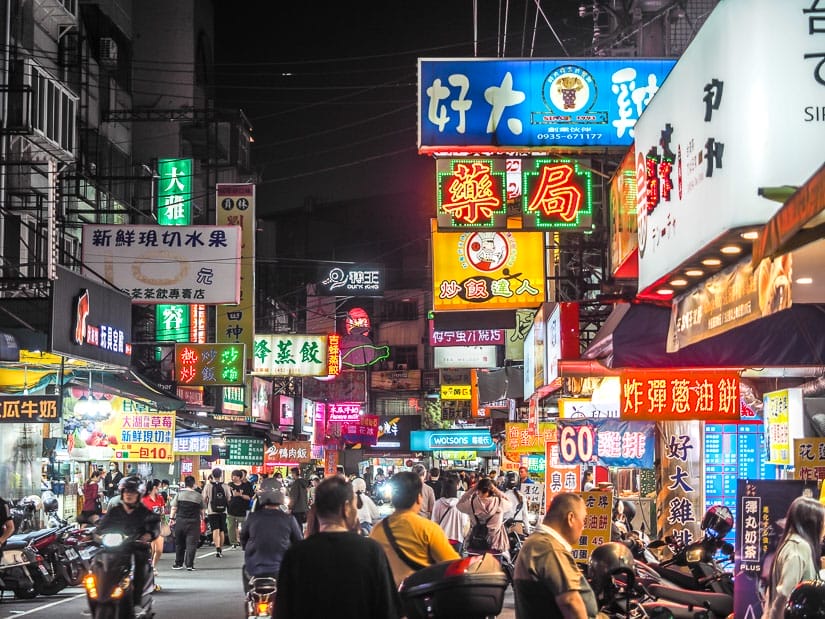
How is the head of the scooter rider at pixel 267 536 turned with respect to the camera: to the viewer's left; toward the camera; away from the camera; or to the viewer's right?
away from the camera

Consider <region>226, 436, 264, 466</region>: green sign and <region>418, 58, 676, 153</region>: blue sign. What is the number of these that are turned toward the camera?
2

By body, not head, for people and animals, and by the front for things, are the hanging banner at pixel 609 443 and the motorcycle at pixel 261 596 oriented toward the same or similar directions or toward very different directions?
very different directions

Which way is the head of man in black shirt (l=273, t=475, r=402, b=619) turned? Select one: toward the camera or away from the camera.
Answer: away from the camera

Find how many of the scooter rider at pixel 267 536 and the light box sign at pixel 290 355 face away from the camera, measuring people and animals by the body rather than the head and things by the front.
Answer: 1

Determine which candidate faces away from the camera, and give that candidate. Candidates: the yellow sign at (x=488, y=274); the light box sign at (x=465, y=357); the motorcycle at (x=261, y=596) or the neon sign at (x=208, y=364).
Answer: the motorcycle

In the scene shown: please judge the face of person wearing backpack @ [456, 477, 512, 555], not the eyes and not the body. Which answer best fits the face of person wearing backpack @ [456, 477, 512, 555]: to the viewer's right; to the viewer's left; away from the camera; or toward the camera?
away from the camera

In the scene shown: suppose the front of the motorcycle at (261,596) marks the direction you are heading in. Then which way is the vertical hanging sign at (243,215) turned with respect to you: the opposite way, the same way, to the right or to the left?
the opposite way

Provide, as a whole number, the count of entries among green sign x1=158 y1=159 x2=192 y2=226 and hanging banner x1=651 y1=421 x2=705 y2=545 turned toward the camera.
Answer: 2

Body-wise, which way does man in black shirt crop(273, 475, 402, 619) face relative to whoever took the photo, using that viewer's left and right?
facing away from the viewer
